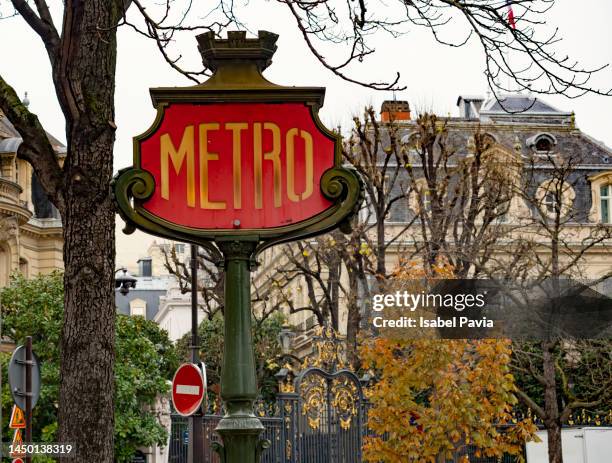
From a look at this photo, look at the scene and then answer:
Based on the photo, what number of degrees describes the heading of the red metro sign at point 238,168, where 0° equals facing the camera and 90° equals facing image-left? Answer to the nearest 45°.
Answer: approximately 0°

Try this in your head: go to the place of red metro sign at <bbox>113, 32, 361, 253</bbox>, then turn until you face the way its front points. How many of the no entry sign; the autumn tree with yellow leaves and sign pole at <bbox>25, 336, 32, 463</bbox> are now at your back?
3

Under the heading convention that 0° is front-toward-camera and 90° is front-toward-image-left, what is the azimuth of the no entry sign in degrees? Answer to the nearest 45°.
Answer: approximately 45°

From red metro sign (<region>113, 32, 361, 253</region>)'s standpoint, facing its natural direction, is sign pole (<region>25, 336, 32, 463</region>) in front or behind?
behind

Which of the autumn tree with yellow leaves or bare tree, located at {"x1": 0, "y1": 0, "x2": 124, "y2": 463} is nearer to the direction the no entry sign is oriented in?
the bare tree

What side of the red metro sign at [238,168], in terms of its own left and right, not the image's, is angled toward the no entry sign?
back
